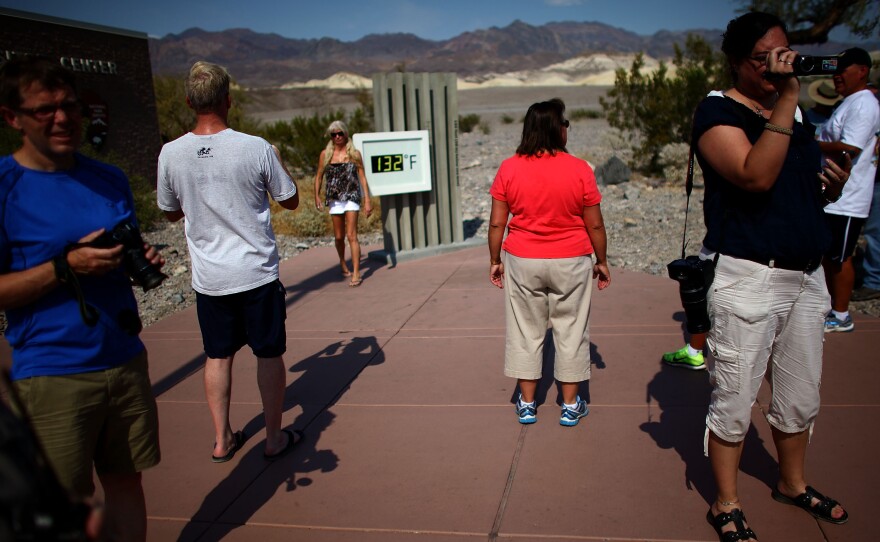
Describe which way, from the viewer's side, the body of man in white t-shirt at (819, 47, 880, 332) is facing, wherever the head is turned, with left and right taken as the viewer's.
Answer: facing to the left of the viewer

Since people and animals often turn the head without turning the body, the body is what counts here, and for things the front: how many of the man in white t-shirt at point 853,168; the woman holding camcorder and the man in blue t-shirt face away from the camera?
0

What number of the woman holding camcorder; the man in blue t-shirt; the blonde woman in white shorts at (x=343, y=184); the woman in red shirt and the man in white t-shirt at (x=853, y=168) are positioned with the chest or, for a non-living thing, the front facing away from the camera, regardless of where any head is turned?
1

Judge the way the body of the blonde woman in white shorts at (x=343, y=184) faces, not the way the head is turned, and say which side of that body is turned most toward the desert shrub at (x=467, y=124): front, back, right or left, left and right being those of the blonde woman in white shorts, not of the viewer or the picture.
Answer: back

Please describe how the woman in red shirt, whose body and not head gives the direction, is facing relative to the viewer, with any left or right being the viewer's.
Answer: facing away from the viewer

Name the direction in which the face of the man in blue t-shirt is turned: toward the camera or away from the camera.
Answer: toward the camera

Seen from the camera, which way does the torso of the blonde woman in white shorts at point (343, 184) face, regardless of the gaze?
toward the camera

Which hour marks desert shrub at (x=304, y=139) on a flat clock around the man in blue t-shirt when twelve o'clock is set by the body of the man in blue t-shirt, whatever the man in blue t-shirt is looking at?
The desert shrub is roughly at 8 o'clock from the man in blue t-shirt.

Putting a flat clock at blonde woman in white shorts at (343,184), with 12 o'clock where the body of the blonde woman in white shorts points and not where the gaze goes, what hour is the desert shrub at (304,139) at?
The desert shrub is roughly at 6 o'clock from the blonde woman in white shorts.

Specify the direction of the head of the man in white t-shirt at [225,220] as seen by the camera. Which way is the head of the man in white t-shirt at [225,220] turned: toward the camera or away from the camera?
away from the camera

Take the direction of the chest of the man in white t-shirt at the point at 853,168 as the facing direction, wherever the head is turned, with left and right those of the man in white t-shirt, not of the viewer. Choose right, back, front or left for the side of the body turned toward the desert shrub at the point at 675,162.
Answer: right

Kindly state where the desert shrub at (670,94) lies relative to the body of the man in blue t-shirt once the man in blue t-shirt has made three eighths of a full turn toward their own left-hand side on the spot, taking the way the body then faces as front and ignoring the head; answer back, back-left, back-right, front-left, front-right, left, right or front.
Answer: front-right
